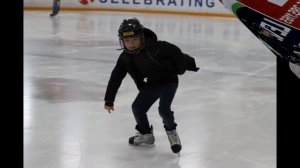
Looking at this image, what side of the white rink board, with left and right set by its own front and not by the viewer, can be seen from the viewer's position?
front
